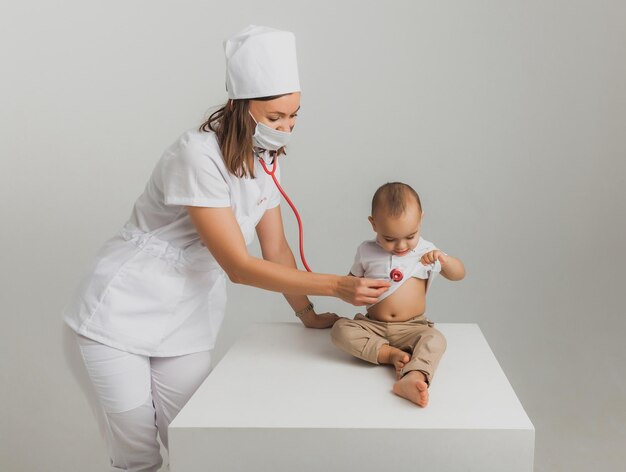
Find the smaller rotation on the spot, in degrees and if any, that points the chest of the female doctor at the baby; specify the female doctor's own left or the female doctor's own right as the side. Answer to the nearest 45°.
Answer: approximately 45° to the female doctor's own left

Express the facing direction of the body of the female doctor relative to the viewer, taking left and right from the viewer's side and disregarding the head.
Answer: facing the viewer and to the right of the viewer

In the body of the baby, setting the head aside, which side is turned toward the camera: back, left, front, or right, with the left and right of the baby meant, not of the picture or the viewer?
front

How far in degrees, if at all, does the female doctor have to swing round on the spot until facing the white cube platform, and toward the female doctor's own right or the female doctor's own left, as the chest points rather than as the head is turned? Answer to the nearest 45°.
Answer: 0° — they already face it

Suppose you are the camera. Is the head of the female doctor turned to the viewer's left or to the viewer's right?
to the viewer's right

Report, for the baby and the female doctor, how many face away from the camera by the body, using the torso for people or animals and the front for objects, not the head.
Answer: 0
